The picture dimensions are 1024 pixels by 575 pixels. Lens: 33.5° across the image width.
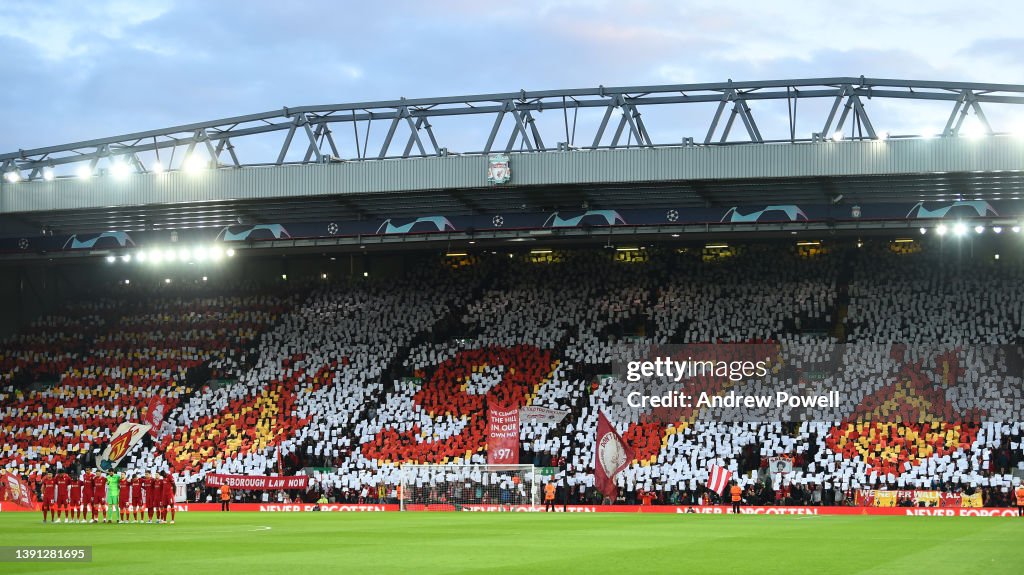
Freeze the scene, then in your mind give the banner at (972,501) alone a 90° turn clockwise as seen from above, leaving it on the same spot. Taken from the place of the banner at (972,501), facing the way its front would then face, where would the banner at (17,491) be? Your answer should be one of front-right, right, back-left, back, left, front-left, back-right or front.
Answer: front

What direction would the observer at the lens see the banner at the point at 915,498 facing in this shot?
facing the viewer

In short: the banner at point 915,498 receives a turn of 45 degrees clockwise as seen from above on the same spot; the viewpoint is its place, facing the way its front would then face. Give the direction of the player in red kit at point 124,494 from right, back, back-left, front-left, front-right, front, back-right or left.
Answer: front

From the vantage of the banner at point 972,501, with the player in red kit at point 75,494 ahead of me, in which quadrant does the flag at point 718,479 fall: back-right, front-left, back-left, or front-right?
front-right

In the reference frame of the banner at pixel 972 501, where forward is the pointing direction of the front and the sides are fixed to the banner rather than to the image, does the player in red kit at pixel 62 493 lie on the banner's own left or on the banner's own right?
on the banner's own right

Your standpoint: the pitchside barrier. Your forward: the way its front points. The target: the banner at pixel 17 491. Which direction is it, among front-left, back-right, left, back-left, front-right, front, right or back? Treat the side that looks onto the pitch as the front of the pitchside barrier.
right

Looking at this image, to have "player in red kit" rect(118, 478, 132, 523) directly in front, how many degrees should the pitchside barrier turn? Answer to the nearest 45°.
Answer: approximately 45° to its right

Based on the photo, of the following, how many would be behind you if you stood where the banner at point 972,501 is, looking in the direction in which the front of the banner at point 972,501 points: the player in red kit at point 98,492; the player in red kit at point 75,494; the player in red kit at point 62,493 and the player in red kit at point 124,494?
0

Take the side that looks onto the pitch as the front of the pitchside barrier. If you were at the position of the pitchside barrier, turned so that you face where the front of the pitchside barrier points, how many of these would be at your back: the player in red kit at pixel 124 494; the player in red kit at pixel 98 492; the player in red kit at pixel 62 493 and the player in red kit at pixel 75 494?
0

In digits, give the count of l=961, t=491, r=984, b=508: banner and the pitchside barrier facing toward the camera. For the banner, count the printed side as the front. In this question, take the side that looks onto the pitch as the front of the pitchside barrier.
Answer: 2

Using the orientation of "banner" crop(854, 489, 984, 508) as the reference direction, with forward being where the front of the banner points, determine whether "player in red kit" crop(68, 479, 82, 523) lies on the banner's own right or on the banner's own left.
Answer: on the banner's own right

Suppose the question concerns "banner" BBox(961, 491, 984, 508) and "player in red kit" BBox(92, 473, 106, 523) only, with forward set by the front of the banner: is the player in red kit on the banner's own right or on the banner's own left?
on the banner's own right

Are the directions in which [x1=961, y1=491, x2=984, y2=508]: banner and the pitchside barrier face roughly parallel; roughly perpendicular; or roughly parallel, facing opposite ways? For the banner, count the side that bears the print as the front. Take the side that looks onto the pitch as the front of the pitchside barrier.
roughly parallel

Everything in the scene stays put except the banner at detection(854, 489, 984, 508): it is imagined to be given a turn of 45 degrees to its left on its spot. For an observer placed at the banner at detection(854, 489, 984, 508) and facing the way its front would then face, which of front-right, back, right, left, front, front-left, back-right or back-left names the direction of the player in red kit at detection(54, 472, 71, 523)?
right

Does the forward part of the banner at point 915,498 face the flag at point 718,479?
no

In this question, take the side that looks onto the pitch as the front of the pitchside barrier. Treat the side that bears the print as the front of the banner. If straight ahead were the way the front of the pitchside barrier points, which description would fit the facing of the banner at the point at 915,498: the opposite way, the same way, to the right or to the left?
the same way

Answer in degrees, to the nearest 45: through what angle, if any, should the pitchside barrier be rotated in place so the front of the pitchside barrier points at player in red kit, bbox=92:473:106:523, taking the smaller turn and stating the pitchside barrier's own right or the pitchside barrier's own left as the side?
approximately 45° to the pitchside barrier's own right
